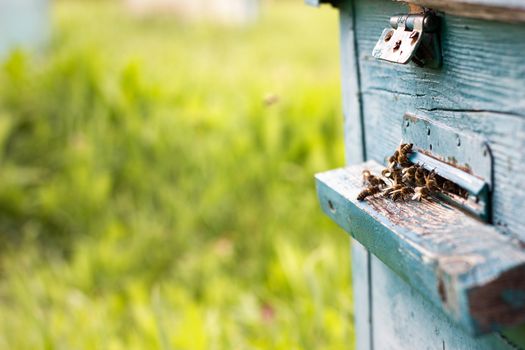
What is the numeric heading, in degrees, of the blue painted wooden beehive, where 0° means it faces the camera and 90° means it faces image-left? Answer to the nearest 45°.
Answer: approximately 45°

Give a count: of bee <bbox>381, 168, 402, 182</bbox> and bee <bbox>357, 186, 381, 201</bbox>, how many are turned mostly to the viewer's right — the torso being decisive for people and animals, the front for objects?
2

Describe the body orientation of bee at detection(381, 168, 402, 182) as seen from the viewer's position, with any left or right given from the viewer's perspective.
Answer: facing to the right of the viewer

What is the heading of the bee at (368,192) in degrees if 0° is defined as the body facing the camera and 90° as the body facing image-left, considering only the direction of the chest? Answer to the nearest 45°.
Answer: approximately 270°
